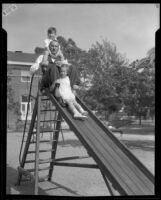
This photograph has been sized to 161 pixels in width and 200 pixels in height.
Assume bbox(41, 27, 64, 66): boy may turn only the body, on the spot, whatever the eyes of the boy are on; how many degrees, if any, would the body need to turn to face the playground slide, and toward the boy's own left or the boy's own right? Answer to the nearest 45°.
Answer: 0° — they already face it

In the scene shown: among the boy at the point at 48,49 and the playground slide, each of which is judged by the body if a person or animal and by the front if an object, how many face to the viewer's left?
0

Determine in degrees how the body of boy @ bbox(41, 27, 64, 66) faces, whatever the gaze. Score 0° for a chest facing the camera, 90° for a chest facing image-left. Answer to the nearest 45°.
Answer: approximately 315°

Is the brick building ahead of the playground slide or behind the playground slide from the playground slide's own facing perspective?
behind

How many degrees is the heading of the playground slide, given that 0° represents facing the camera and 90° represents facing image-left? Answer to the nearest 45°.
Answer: approximately 315°
